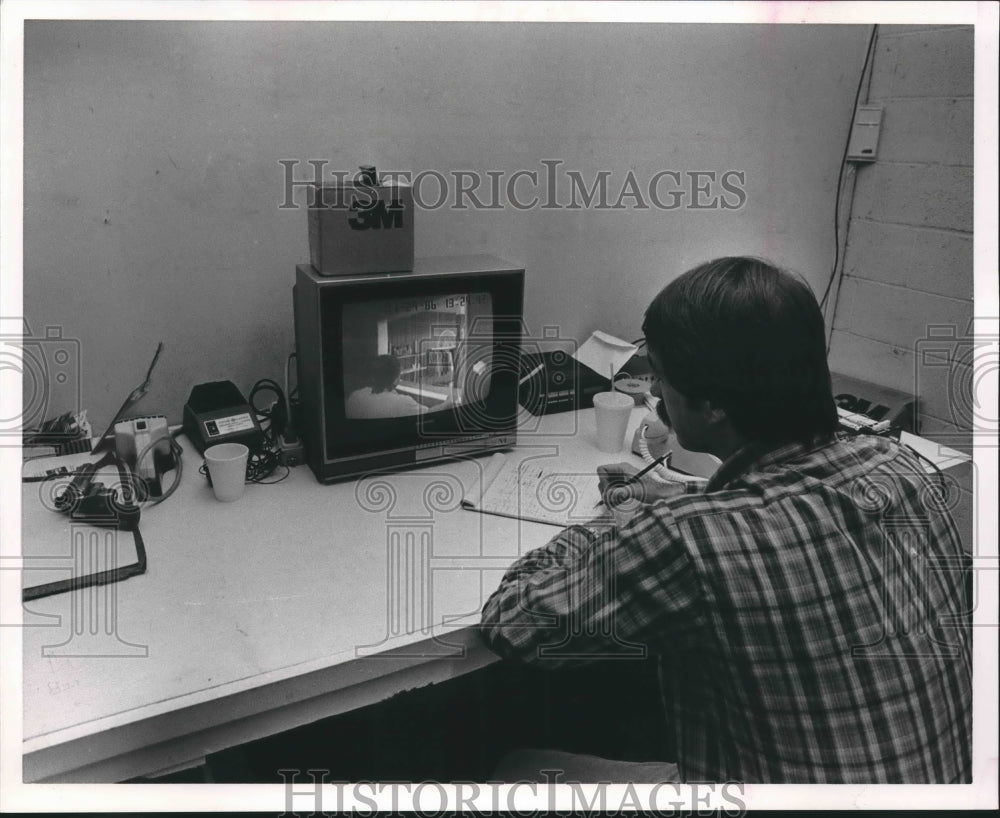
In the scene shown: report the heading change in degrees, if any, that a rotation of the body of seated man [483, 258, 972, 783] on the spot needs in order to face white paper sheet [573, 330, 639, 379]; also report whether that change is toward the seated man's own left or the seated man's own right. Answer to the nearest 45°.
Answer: approximately 45° to the seated man's own right

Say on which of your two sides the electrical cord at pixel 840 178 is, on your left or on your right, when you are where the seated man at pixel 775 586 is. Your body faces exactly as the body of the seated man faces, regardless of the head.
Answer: on your right

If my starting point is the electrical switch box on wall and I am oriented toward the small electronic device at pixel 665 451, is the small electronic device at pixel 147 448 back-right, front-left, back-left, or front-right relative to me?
front-right

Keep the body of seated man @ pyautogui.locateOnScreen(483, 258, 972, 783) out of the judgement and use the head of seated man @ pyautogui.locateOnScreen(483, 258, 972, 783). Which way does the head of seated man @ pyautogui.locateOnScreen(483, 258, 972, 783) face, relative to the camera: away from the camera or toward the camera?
away from the camera

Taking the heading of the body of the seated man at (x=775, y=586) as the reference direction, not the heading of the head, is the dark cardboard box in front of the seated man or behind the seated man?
in front

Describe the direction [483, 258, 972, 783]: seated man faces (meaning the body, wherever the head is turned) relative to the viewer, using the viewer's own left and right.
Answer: facing away from the viewer and to the left of the viewer

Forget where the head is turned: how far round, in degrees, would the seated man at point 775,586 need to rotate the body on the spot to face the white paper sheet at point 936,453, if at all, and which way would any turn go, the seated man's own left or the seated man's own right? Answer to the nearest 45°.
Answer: approximately 45° to the seated man's own right

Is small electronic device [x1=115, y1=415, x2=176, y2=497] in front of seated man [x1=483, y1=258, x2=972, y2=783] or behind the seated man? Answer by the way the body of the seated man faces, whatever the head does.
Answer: in front

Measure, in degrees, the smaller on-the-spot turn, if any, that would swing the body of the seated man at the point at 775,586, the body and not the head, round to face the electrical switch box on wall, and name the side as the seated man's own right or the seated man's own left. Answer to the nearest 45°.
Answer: approximately 45° to the seated man's own right
